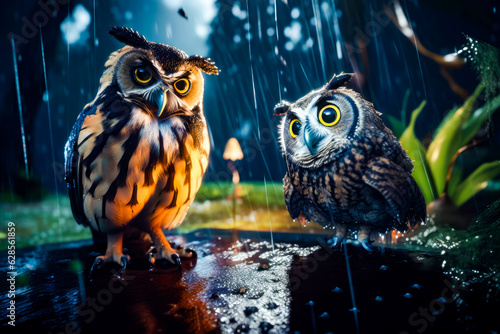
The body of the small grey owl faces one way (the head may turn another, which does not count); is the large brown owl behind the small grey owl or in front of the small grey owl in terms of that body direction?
in front

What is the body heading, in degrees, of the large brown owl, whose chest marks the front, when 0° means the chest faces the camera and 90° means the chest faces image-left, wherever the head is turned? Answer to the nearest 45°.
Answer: approximately 315°

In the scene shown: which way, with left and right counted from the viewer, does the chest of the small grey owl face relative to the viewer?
facing the viewer and to the left of the viewer

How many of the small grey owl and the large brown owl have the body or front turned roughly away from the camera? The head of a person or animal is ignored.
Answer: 0

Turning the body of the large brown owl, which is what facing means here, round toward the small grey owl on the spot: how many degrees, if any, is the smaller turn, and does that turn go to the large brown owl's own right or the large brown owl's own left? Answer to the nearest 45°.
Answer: approximately 45° to the large brown owl's own left
